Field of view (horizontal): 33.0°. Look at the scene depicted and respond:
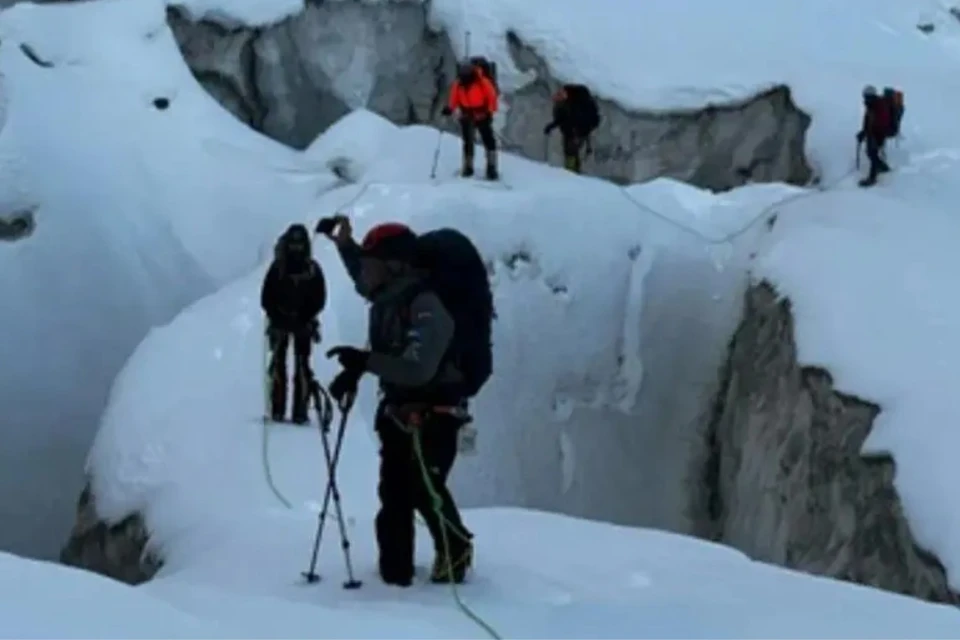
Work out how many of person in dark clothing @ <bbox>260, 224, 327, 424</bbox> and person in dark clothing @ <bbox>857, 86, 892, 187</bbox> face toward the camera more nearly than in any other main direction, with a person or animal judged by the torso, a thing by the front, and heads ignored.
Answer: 1

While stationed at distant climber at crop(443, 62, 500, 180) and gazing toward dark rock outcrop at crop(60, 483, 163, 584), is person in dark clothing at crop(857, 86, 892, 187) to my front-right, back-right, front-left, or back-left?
back-left

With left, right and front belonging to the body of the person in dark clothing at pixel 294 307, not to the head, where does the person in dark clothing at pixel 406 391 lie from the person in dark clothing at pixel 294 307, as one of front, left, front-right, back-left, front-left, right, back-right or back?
front

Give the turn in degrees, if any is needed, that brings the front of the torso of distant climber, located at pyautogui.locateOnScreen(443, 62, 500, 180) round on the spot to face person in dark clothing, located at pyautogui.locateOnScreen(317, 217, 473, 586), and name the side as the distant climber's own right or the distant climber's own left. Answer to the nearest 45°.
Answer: approximately 45° to the distant climber's own left

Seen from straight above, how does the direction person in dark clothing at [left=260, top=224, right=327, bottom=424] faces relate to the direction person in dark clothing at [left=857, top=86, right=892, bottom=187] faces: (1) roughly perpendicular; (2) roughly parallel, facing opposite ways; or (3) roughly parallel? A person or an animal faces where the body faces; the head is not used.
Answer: roughly perpendicular

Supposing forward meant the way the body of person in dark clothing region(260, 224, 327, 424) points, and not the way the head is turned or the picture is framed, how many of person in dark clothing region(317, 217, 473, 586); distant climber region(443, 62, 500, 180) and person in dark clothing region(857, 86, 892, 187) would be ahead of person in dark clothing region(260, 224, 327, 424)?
1

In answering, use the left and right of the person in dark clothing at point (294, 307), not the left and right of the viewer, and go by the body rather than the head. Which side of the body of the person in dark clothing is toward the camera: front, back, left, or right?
front

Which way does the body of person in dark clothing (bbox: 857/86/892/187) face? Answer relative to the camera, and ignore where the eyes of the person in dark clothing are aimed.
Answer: to the viewer's left

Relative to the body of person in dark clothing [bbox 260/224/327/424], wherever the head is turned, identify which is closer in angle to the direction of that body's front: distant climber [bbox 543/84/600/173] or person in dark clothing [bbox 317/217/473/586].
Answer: the person in dark clothing

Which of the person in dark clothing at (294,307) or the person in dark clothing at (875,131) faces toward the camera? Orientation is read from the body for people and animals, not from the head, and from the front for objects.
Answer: the person in dark clothing at (294,307)

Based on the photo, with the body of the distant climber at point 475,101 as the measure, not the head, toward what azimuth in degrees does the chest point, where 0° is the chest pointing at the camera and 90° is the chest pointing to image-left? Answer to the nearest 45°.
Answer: approximately 45°

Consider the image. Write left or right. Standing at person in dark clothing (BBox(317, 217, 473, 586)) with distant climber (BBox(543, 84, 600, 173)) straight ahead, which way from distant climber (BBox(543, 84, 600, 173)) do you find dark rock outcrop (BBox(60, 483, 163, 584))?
left
